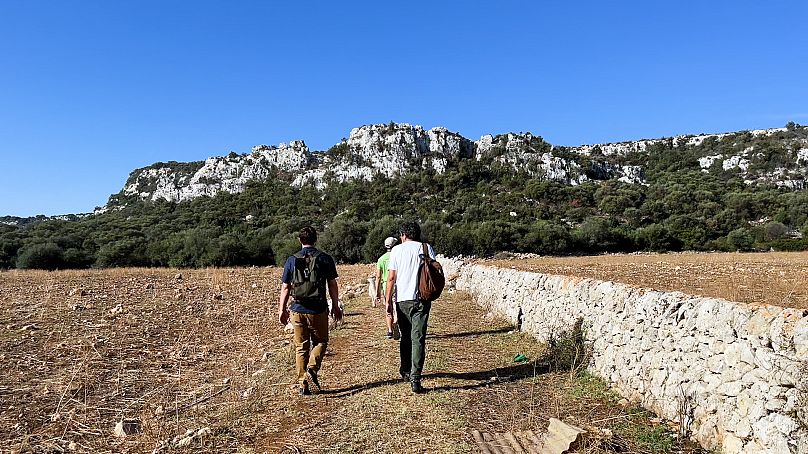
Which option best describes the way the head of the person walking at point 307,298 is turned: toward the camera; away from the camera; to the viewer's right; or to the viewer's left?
away from the camera

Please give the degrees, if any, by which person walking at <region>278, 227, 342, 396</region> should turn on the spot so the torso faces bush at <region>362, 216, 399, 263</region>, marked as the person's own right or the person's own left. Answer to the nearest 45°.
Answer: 0° — they already face it

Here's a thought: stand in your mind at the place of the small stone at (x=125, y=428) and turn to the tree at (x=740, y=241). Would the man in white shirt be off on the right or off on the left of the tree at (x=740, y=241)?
right

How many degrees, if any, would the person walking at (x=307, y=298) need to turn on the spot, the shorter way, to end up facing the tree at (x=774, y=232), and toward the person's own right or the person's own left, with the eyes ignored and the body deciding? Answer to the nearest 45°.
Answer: approximately 45° to the person's own right

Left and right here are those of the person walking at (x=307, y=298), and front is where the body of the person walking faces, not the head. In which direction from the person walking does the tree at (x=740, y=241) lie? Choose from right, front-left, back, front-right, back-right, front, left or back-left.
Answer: front-right

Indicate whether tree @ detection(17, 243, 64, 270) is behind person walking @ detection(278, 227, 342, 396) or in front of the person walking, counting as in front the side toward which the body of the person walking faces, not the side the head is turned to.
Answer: in front

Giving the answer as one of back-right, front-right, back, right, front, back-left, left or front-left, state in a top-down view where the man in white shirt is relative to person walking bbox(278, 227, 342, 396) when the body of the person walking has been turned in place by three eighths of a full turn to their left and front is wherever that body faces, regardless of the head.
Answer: back-left

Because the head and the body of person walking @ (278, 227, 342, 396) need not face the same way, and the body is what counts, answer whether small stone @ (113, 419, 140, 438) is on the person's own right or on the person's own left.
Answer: on the person's own left

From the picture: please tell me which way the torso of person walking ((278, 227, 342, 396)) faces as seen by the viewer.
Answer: away from the camera
